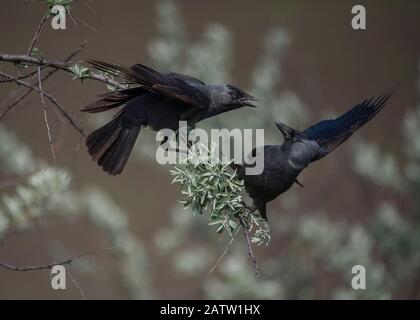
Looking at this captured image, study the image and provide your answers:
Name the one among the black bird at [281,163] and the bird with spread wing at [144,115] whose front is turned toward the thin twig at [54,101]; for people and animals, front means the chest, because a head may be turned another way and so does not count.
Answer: the black bird

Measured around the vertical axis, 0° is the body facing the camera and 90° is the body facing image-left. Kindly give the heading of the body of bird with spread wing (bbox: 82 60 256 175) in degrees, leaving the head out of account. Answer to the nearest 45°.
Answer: approximately 270°

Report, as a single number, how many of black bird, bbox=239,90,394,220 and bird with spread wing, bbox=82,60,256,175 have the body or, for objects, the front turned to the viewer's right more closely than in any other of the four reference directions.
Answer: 1

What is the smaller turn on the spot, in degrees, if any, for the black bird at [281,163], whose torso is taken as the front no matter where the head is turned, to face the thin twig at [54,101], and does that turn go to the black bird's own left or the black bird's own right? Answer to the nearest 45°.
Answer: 0° — it already faces it

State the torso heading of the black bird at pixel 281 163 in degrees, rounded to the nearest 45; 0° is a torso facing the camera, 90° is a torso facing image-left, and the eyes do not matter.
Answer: approximately 45°

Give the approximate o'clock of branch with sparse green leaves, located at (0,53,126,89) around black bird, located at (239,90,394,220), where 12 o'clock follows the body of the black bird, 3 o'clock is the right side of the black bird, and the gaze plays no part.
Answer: The branch with sparse green leaves is roughly at 12 o'clock from the black bird.

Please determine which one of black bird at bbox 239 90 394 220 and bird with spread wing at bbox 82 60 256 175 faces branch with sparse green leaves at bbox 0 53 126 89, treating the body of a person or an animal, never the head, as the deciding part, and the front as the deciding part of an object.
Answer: the black bird
